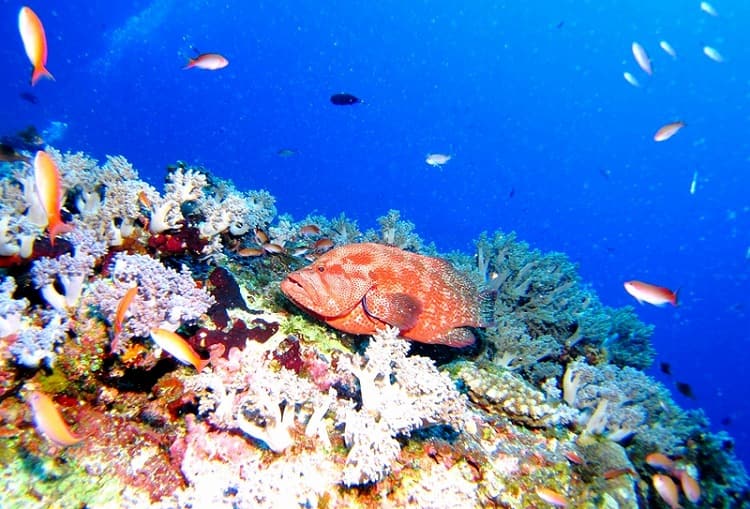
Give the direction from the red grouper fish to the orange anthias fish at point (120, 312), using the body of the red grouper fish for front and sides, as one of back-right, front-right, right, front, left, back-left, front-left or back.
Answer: front-left

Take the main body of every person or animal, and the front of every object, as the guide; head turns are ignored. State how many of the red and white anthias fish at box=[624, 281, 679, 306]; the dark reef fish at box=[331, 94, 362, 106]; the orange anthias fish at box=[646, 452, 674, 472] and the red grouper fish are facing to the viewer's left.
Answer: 4

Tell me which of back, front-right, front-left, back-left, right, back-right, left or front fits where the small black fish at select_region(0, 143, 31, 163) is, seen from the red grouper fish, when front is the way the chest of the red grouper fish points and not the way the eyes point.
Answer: front

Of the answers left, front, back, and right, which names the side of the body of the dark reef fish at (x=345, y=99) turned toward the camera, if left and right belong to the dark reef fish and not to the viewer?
left

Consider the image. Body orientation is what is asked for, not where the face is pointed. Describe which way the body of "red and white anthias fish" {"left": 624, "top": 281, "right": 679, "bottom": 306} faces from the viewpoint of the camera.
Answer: to the viewer's left

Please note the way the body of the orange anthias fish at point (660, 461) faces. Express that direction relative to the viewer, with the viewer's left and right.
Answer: facing to the left of the viewer

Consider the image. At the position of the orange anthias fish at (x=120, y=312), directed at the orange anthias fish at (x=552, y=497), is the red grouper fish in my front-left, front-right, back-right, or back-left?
front-left

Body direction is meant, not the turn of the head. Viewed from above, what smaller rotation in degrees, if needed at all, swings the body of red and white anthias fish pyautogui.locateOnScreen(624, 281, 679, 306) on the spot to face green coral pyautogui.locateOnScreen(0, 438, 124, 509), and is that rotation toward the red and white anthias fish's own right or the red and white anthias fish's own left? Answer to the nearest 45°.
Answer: approximately 45° to the red and white anthias fish's own left

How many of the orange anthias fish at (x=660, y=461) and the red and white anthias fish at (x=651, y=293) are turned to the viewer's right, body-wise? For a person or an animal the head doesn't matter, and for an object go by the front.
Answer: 0

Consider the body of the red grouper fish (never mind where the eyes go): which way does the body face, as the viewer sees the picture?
to the viewer's left

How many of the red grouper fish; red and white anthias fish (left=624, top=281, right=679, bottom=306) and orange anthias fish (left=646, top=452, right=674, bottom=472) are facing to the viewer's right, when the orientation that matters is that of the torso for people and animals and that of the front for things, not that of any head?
0
